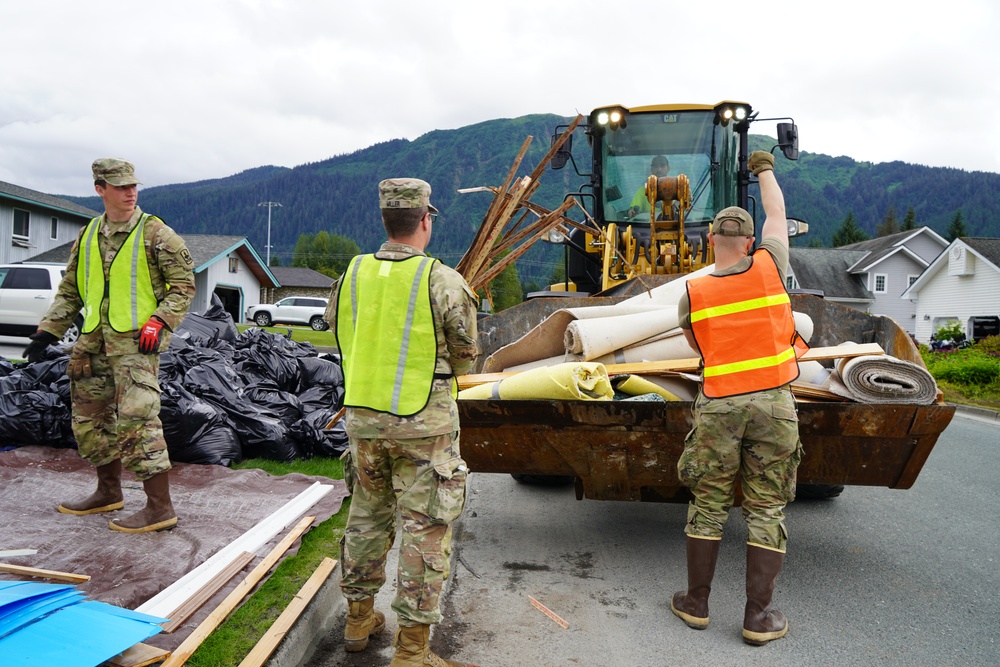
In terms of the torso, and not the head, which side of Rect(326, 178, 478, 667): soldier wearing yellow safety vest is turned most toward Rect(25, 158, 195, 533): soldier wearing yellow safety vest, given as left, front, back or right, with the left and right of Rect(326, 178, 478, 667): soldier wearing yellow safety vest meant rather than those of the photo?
left

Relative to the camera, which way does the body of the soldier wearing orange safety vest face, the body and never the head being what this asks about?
away from the camera

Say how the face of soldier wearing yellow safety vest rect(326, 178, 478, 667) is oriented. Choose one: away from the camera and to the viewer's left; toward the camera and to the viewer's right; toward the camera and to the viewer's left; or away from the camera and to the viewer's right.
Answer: away from the camera and to the viewer's right

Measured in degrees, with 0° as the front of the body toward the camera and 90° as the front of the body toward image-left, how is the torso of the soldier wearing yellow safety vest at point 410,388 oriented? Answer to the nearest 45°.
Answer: approximately 225°

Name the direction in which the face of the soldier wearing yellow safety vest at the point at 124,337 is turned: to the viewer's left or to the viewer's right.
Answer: to the viewer's right

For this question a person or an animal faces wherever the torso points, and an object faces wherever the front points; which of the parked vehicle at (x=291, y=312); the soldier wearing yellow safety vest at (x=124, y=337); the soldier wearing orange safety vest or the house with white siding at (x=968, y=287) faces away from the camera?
the soldier wearing orange safety vest

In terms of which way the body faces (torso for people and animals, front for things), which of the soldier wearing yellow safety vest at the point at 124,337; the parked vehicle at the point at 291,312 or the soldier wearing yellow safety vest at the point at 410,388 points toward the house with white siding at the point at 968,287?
the soldier wearing yellow safety vest at the point at 410,388

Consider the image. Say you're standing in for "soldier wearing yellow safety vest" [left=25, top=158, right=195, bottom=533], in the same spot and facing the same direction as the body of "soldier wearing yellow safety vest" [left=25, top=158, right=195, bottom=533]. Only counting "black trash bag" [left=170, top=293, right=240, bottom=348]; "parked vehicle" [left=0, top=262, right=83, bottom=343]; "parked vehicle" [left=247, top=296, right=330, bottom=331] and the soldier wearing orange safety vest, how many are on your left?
1

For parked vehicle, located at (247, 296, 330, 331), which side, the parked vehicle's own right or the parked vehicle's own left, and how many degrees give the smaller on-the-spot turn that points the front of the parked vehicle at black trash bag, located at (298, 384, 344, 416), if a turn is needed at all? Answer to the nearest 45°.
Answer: approximately 90° to the parked vehicle's own left

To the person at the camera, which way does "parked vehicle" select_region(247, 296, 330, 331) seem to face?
facing to the left of the viewer

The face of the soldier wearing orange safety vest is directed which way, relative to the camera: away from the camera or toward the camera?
away from the camera

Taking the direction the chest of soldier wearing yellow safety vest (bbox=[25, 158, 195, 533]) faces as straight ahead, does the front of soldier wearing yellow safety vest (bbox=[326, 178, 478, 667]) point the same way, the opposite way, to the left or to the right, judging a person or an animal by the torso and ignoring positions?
the opposite way

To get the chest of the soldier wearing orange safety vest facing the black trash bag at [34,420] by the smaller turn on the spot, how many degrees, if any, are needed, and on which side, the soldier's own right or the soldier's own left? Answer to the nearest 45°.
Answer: approximately 90° to the soldier's own left

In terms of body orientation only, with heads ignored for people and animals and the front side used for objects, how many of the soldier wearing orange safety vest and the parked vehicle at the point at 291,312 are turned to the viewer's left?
1
